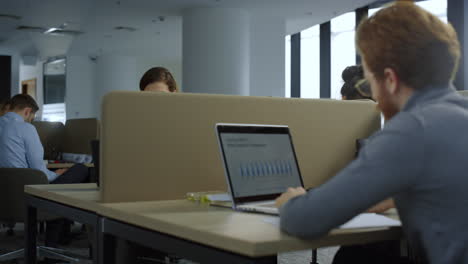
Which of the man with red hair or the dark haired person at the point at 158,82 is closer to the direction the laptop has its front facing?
the man with red hair

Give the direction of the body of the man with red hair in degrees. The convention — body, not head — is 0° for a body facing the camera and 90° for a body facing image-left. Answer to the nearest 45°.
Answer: approximately 135°

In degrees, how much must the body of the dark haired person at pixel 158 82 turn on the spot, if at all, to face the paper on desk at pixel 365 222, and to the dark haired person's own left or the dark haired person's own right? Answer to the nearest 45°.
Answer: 0° — they already face it

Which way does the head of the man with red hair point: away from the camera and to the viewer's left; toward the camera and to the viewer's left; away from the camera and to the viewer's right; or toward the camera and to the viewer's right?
away from the camera and to the viewer's left

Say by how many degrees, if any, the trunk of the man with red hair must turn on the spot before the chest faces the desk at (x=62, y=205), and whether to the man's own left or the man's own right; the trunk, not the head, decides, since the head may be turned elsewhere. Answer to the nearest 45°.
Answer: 0° — they already face it

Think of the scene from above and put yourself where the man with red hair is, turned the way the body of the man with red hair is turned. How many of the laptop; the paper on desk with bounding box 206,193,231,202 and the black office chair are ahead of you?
3

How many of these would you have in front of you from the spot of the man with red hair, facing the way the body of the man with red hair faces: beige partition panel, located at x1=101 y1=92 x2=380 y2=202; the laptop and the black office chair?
3

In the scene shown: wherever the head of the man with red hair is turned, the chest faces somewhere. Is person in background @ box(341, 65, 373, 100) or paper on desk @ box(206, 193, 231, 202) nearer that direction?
the paper on desk

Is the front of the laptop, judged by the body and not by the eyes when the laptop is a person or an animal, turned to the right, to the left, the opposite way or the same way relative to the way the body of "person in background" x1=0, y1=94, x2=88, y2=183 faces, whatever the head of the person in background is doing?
to the right

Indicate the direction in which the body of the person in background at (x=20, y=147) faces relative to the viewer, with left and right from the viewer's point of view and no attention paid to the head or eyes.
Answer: facing away from the viewer and to the right of the viewer

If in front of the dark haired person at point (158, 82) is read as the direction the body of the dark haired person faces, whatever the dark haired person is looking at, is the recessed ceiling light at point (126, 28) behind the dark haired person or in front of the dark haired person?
behind
